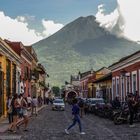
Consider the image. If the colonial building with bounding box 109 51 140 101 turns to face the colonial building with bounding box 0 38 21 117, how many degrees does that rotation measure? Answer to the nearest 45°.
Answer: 0° — it already faces it

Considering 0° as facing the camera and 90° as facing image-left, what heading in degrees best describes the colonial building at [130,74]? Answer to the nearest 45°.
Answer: approximately 45°

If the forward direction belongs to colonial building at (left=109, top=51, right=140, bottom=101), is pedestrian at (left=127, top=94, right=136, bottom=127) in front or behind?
in front

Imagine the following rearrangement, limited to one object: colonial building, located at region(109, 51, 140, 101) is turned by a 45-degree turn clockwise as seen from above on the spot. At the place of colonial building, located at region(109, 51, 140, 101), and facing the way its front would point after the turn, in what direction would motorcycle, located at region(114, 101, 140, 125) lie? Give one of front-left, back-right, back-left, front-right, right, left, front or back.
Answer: left

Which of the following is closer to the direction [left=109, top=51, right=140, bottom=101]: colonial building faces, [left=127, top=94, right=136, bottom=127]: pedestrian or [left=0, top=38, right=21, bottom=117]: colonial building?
the colonial building

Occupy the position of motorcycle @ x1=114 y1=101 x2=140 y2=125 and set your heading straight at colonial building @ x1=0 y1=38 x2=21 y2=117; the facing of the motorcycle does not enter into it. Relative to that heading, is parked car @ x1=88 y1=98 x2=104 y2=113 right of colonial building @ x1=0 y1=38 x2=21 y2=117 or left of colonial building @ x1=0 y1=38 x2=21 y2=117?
right
